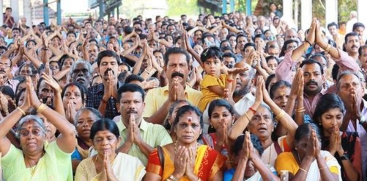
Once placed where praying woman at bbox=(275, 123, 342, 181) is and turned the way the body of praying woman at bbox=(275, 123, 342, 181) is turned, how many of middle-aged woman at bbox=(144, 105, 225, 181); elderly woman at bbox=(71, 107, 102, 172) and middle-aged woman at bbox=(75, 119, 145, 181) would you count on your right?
3

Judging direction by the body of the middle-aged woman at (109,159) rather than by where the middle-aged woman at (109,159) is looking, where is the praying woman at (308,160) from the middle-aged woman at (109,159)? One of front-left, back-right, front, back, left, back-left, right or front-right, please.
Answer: left

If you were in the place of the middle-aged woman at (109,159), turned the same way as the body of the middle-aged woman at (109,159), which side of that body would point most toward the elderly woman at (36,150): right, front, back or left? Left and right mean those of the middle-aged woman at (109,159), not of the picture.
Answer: right

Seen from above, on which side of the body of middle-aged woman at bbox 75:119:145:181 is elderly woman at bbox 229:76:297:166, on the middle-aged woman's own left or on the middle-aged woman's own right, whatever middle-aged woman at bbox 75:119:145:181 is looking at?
on the middle-aged woman's own left

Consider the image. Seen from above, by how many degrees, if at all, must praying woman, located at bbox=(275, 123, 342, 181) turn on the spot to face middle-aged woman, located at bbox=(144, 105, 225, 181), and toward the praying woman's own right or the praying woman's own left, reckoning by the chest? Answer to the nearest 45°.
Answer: approximately 90° to the praying woman's own right

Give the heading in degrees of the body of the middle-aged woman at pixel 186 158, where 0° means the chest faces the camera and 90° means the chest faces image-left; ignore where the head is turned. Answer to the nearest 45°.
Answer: approximately 0°

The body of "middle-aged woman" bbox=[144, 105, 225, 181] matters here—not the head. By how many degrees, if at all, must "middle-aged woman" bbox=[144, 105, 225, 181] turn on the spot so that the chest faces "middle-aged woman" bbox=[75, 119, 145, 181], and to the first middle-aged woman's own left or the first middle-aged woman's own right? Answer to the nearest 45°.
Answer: approximately 90° to the first middle-aged woman's own right

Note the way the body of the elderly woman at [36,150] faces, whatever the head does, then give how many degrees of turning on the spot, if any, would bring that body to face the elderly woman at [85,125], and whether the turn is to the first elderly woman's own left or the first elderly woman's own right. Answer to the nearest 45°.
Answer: approximately 135° to the first elderly woman's own left

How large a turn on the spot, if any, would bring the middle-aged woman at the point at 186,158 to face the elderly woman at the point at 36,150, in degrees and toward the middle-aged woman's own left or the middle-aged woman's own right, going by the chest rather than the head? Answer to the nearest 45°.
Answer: approximately 90° to the middle-aged woman's own right
